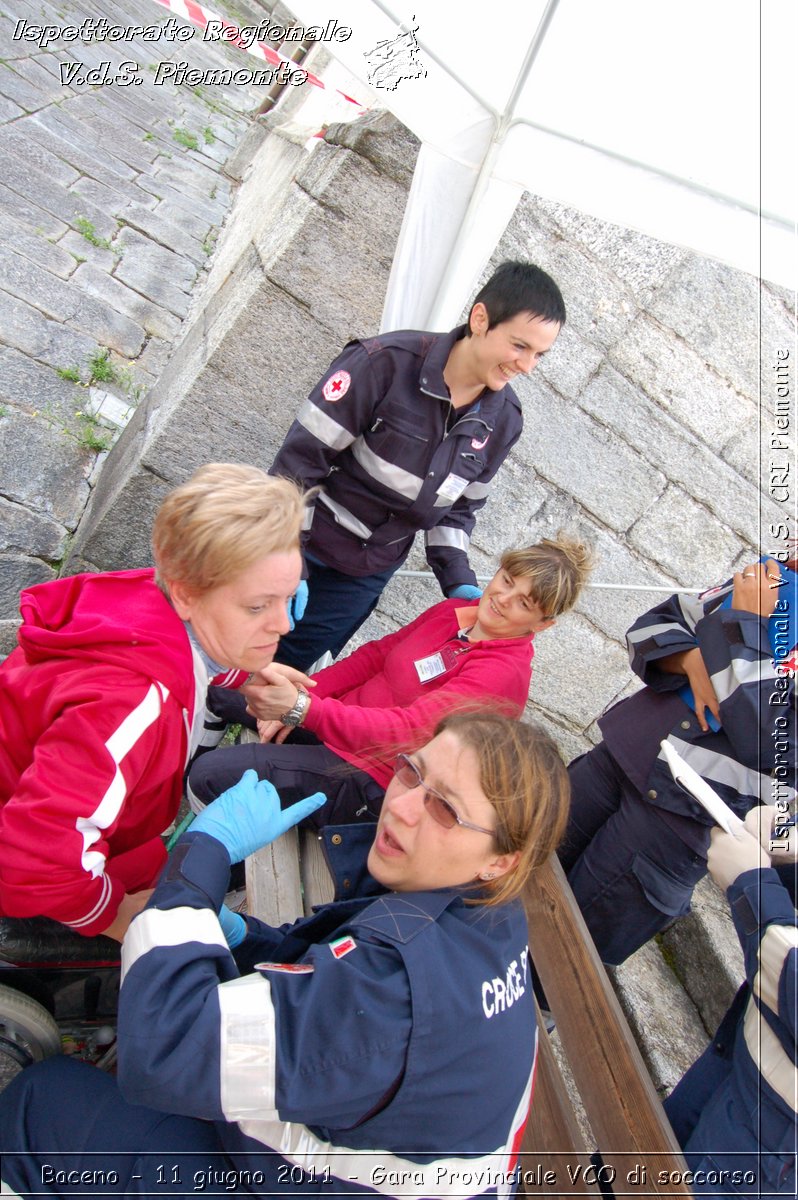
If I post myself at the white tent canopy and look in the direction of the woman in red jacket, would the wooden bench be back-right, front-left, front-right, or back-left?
front-left

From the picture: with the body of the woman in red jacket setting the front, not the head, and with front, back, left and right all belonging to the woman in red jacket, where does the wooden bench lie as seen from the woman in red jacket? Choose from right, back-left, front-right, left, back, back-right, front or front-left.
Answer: front

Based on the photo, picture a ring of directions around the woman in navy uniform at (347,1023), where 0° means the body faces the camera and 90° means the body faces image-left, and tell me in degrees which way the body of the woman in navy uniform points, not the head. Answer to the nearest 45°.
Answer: approximately 90°

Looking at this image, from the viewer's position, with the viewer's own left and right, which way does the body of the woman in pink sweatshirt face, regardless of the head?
facing the viewer and to the left of the viewer

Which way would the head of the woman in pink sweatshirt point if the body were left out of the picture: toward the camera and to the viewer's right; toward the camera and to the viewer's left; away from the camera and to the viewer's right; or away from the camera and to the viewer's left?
toward the camera and to the viewer's left

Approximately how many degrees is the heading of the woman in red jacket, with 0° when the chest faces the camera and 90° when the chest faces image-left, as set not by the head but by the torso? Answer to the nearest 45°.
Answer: approximately 270°

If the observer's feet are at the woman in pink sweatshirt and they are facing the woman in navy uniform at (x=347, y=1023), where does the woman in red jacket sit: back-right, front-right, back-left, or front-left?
front-right

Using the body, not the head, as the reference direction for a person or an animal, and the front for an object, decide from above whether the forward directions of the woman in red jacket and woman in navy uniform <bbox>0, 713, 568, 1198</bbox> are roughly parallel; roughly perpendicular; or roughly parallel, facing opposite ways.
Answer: roughly parallel, facing opposite ways

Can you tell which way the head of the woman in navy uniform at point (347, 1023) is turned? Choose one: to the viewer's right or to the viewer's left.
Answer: to the viewer's left

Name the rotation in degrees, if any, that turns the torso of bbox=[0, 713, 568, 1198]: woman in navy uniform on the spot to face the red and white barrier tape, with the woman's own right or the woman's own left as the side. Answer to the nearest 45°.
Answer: approximately 45° to the woman's own right

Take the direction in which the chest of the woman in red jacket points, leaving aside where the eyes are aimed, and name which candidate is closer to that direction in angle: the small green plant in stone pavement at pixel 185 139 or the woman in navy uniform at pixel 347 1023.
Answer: the woman in navy uniform

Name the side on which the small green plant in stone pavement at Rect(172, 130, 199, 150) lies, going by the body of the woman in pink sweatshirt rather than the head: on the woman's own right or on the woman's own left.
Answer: on the woman's own right

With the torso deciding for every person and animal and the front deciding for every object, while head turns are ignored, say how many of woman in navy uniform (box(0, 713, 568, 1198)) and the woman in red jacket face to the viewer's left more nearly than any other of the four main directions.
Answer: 1
